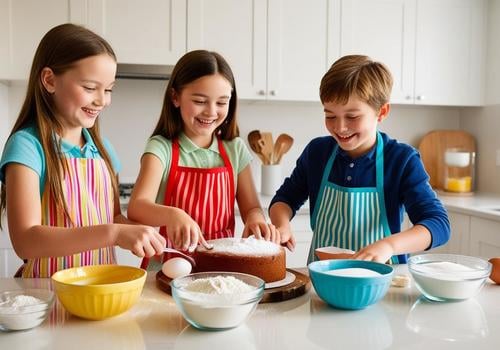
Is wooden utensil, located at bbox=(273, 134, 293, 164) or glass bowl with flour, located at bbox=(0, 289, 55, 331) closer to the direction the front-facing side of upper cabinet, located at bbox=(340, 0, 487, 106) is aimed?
the glass bowl with flour

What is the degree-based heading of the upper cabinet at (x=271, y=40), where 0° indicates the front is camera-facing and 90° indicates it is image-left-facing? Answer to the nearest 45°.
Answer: approximately 0°

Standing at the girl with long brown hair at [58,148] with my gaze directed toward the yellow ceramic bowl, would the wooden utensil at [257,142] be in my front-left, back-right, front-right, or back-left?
back-left

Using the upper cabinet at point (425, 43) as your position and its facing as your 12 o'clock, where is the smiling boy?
The smiling boy is roughly at 12 o'clock from the upper cabinet.

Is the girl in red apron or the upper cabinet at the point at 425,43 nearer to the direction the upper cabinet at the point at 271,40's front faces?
the girl in red apron

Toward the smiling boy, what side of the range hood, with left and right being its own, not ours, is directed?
front

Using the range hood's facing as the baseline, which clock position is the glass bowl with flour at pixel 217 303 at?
The glass bowl with flour is roughly at 12 o'clock from the range hood.

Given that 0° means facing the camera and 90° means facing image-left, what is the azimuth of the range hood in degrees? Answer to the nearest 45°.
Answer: approximately 0°

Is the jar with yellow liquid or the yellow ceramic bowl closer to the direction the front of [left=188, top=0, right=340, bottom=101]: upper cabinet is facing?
the yellow ceramic bowl

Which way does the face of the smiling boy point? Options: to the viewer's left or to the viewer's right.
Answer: to the viewer's left
